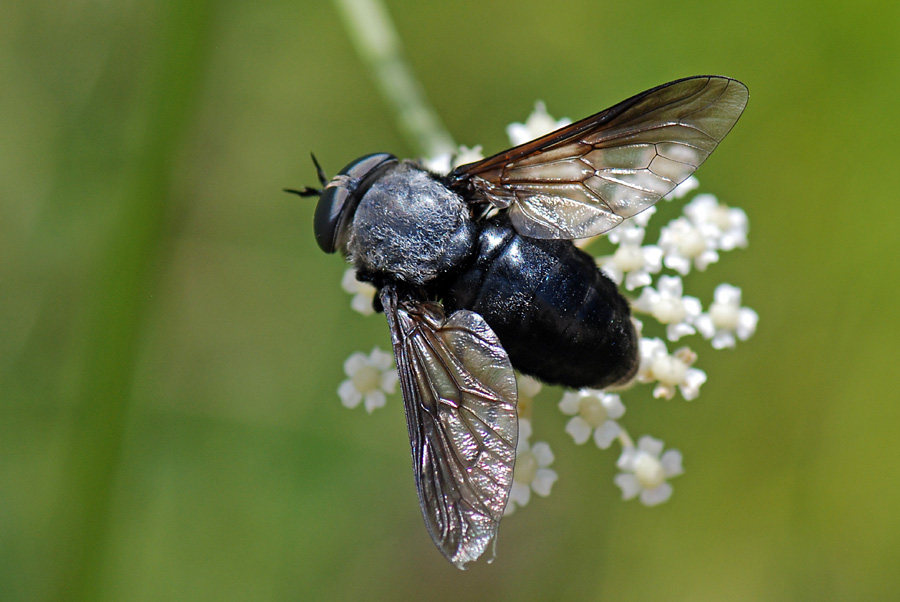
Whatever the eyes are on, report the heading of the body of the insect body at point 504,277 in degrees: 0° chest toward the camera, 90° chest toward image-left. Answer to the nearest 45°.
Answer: approximately 135°

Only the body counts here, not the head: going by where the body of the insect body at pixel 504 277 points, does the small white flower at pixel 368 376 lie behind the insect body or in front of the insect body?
in front

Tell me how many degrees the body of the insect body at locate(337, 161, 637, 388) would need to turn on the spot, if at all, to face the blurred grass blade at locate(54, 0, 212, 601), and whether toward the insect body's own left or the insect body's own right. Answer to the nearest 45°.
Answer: approximately 45° to the insect body's own left

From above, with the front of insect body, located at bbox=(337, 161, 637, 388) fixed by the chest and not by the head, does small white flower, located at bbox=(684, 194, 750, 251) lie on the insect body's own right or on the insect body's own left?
on the insect body's own right
